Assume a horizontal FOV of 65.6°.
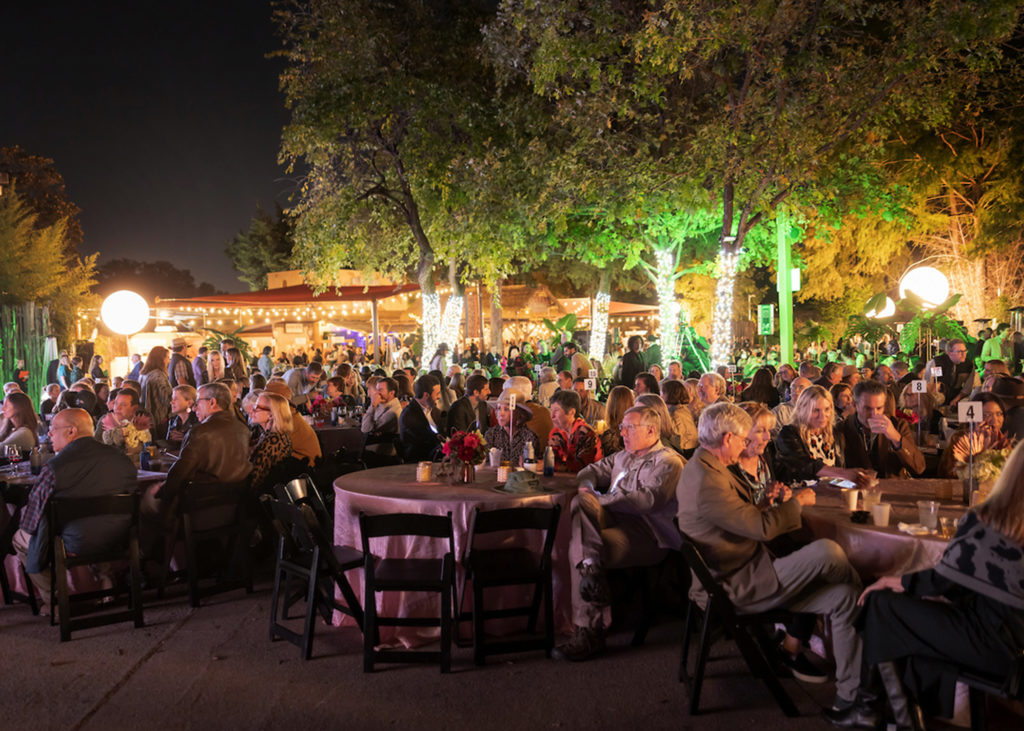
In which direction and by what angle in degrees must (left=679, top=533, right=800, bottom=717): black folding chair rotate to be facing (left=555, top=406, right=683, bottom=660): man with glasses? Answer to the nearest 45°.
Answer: approximately 135° to its left

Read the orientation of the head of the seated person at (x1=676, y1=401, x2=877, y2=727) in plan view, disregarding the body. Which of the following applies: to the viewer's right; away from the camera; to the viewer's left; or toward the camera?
to the viewer's right

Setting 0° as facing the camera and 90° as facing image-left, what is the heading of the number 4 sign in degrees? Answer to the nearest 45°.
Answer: approximately 0°

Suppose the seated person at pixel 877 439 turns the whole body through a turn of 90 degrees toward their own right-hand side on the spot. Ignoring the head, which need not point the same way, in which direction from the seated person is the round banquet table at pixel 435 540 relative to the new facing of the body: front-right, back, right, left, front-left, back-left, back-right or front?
front-left

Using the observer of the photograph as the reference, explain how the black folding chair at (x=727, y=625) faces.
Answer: facing to the right of the viewer

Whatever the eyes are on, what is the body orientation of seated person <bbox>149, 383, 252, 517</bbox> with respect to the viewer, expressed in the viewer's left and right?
facing away from the viewer and to the left of the viewer

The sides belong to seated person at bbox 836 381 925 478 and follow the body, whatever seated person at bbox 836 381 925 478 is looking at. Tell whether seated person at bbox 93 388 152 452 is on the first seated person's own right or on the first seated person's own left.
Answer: on the first seated person's own right

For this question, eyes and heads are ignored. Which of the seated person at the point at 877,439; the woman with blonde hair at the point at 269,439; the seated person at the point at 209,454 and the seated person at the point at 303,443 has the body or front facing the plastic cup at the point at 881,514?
the seated person at the point at 877,439

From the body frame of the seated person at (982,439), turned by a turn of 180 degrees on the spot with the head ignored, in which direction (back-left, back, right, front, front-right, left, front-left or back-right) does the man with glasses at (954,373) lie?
front-left

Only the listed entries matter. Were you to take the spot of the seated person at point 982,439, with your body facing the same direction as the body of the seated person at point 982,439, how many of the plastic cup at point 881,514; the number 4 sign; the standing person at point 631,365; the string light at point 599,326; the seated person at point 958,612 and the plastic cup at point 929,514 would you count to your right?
2

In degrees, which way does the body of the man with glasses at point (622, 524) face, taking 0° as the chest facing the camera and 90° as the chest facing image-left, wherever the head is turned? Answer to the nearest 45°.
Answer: approximately 45°

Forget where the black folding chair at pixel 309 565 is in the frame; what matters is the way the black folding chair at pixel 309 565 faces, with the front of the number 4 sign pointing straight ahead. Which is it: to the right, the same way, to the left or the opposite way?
the opposite way
